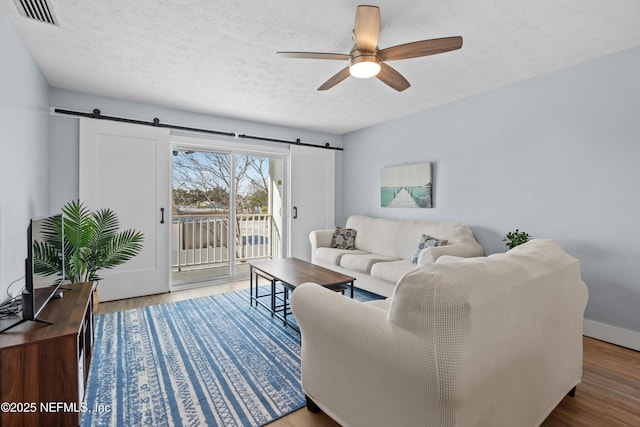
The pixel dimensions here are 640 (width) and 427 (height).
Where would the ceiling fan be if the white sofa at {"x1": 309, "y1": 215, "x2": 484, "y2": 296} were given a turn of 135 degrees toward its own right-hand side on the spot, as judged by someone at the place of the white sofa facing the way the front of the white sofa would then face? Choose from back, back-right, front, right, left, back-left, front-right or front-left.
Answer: back

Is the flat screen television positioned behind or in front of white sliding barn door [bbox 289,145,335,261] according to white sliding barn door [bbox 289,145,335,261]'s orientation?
in front

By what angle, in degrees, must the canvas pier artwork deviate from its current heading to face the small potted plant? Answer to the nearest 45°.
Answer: approximately 90° to its left

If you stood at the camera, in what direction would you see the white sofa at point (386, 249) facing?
facing the viewer and to the left of the viewer

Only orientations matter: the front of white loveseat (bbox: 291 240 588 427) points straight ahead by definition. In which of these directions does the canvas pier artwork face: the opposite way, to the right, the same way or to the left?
to the left

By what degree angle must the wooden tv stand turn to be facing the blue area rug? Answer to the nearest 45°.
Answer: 0° — it already faces it

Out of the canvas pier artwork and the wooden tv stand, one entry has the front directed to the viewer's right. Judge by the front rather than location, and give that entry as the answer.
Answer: the wooden tv stand

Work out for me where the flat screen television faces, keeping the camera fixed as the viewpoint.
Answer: facing to the right of the viewer

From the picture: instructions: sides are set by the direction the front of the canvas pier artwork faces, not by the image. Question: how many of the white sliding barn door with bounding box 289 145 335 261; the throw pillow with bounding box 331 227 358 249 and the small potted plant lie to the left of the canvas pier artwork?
1

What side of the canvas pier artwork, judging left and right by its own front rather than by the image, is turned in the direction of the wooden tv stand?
front

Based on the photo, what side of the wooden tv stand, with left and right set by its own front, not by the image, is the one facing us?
right

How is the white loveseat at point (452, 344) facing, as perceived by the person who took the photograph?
facing away from the viewer and to the left of the viewer

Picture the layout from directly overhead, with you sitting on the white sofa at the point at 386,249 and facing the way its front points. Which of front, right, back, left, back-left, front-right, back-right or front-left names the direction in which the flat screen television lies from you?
front
